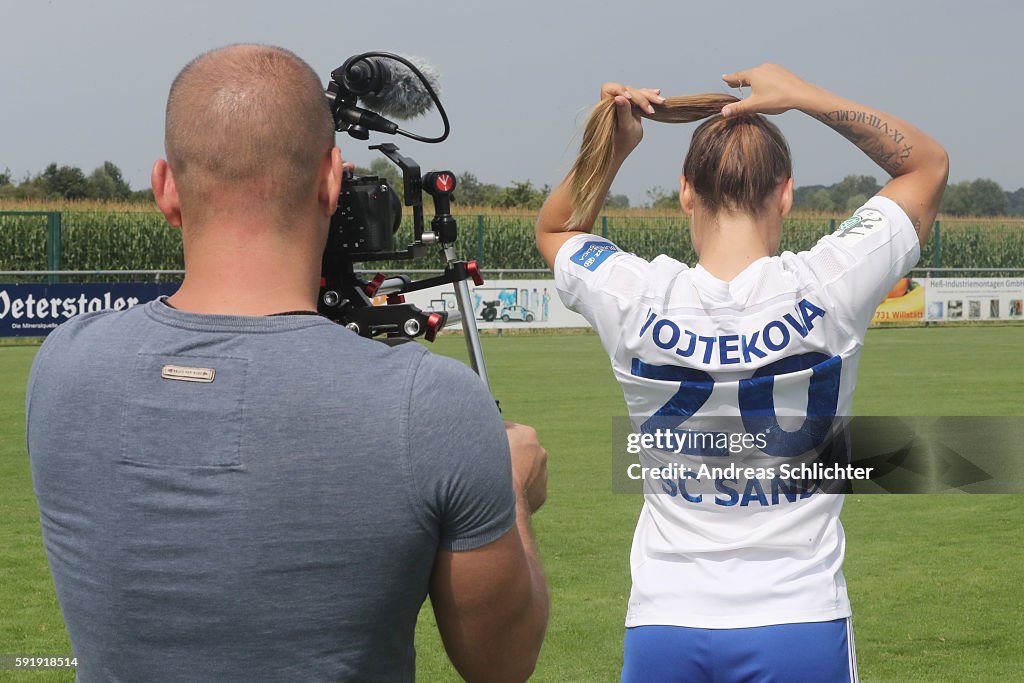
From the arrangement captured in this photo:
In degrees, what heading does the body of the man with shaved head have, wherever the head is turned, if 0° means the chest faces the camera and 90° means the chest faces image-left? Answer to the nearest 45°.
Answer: approximately 180°

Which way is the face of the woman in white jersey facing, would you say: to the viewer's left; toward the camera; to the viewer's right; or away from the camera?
away from the camera

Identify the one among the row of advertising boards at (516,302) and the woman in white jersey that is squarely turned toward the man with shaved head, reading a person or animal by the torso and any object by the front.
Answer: the row of advertising boards

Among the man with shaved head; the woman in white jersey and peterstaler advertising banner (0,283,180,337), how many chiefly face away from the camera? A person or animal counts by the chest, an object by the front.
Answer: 2

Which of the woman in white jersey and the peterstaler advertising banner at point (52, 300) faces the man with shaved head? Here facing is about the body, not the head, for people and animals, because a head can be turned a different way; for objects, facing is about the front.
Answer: the peterstaler advertising banner

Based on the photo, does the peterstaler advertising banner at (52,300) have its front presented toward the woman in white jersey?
yes

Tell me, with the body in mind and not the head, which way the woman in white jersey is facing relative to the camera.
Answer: away from the camera

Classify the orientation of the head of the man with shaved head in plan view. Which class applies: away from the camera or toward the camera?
away from the camera

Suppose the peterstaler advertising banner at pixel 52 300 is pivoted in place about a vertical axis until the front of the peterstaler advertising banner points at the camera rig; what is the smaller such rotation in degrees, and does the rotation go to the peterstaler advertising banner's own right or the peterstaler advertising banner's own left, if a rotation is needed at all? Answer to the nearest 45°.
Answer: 0° — it already faces it

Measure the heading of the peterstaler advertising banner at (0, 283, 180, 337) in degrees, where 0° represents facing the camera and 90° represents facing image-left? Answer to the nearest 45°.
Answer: approximately 0°

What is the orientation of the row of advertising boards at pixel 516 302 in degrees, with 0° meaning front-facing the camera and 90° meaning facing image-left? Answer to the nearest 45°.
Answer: approximately 0°

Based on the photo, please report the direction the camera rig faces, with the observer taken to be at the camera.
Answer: facing away from the viewer and to the right of the viewer

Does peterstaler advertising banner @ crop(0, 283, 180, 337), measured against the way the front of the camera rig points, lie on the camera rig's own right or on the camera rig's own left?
on the camera rig's own left
